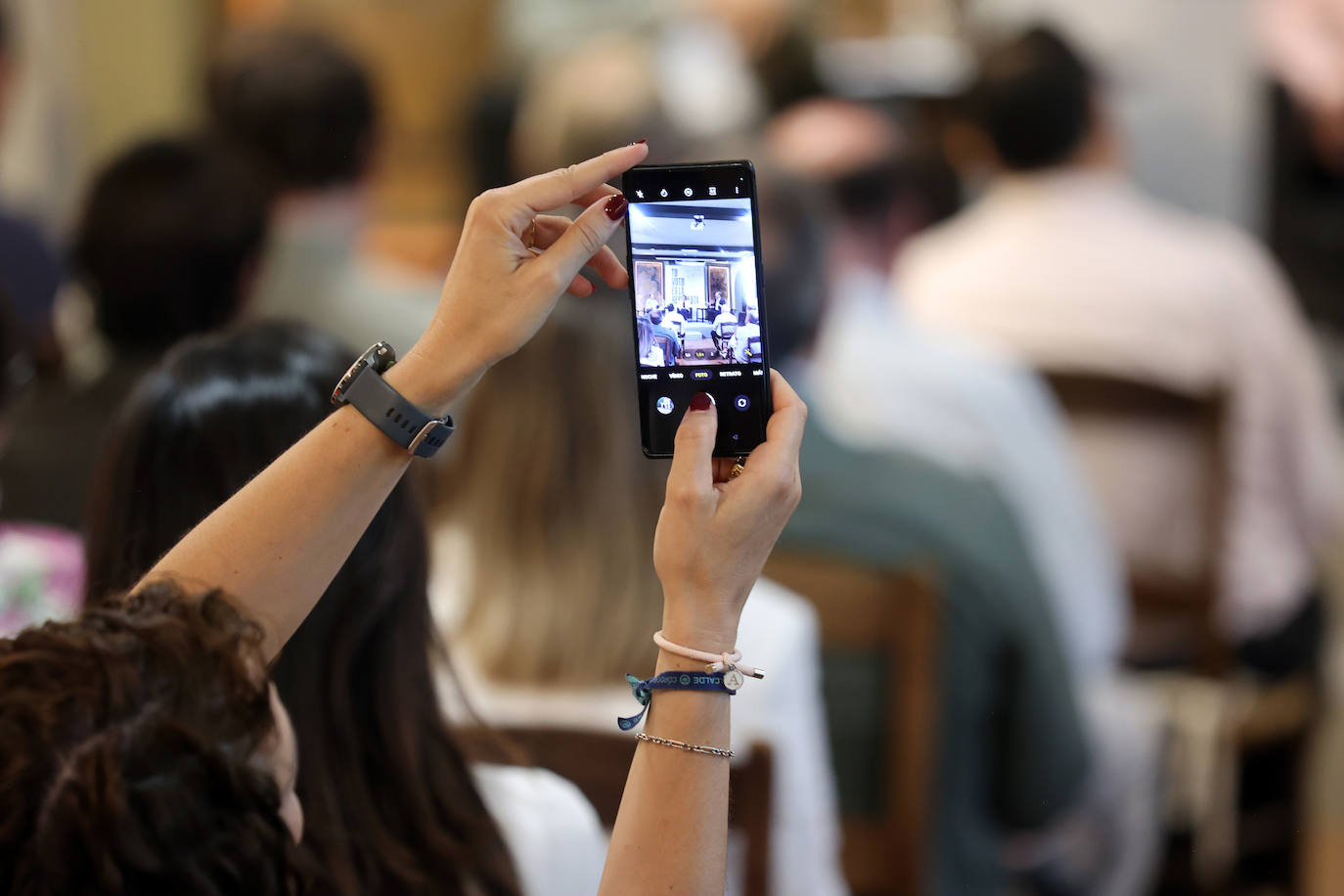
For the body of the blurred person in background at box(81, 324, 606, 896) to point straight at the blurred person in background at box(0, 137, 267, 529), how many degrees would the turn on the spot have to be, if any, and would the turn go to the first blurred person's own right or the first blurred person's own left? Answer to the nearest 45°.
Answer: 0° — they already face them

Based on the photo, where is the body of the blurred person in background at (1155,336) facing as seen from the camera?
away from the camera

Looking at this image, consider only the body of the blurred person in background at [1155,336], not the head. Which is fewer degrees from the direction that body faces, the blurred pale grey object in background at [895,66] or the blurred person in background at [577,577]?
the blurred pale grey object in background

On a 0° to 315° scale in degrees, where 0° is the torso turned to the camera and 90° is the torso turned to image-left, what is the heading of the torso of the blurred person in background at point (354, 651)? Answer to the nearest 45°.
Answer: approximately 180°

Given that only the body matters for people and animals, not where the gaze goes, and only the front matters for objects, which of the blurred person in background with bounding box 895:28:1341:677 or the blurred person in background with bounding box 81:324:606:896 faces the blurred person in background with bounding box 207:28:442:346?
the blurred person in background with bounding box 81:324:606:896

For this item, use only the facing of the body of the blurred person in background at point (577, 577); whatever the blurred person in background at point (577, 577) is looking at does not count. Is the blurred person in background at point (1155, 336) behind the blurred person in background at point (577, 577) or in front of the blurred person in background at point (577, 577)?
in front

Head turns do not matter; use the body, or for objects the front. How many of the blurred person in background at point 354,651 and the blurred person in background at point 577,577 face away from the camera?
2

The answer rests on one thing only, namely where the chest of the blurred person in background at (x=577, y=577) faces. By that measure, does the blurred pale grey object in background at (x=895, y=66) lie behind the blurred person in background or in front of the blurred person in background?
in front

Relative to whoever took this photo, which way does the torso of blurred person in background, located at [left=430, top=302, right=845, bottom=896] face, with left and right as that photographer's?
facing away from the viewer

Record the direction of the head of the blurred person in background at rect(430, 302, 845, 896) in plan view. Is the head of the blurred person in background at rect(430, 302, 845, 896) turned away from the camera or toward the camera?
away from the camera
